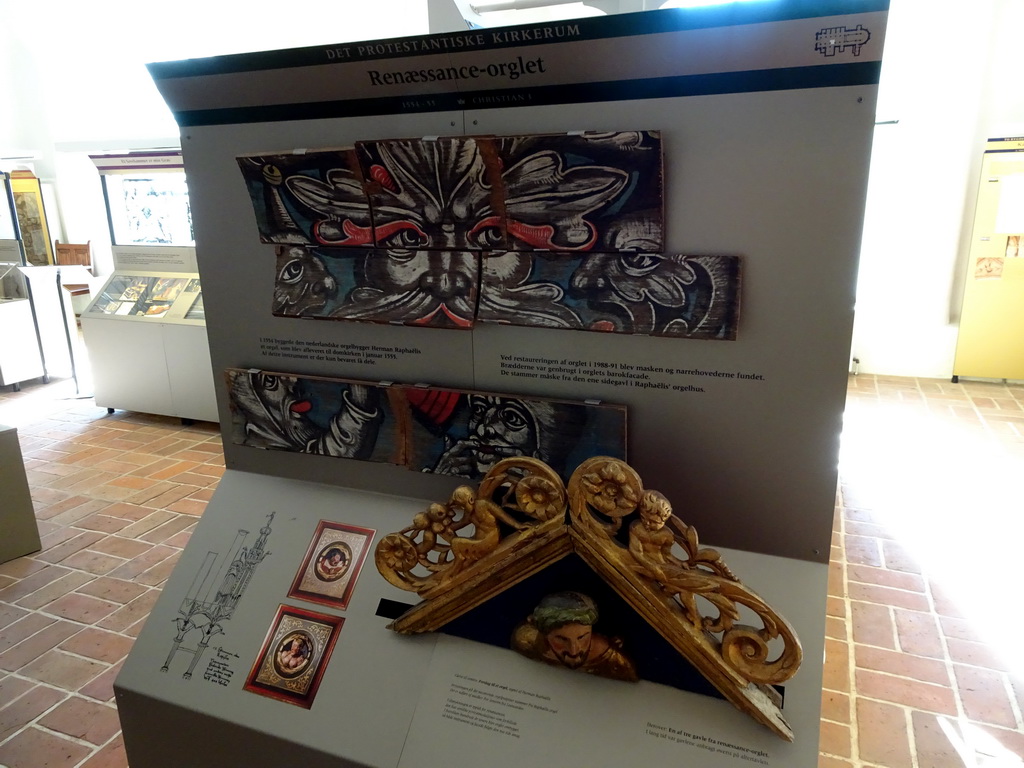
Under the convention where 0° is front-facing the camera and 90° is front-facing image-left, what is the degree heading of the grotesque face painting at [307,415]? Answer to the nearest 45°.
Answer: approximately 0°

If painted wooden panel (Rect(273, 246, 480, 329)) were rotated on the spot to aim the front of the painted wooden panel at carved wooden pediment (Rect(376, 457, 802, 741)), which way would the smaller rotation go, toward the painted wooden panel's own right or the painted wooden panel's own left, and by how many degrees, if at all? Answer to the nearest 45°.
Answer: approximately 45° to the painted wooden panel's own left

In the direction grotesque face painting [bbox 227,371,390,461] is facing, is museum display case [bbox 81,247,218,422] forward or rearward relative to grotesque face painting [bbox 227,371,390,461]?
rearward

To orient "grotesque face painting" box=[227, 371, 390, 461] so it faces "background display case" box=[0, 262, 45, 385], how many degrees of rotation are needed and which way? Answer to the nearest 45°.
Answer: approximately 135° to its right
